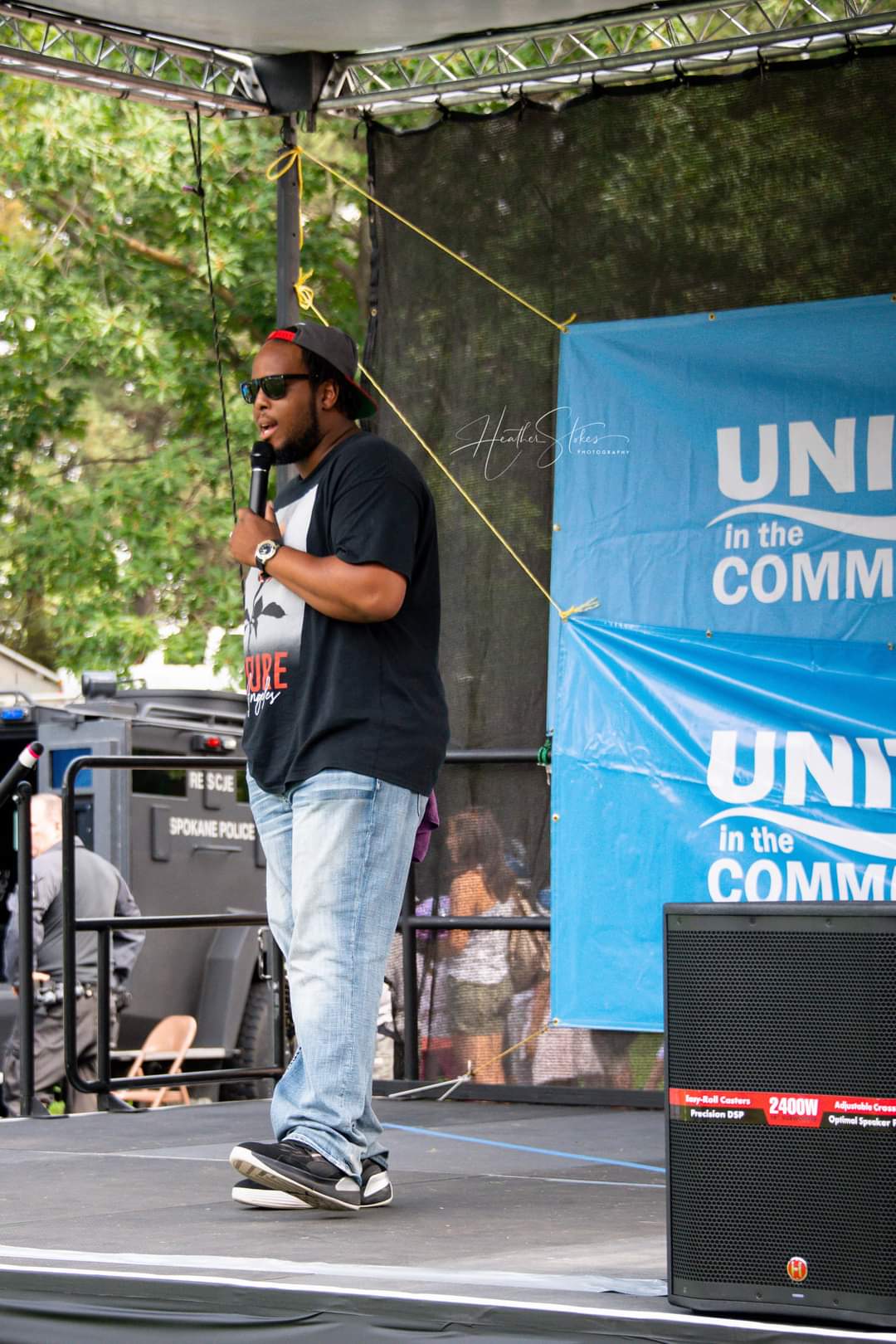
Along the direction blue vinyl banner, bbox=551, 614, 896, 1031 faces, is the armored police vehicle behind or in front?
behind

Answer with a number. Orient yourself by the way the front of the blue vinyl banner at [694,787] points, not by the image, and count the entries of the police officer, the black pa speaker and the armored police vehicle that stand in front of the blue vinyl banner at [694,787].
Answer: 1

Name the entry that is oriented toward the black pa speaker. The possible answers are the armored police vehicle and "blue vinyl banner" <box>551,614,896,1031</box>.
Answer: the blue vinyl banner

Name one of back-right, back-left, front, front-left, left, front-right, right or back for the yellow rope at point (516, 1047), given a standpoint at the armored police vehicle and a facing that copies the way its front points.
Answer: back-right

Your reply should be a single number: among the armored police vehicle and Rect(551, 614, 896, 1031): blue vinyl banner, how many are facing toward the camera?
1

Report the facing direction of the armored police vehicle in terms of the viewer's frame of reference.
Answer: facing away from the viewer and to the right of the viewer

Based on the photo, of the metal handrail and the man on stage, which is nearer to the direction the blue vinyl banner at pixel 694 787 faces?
the man on stage

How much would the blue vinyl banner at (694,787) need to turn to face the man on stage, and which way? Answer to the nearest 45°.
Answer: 0° — it already faces them

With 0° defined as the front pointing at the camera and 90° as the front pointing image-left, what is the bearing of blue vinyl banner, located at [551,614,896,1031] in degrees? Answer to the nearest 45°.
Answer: approximately 0°

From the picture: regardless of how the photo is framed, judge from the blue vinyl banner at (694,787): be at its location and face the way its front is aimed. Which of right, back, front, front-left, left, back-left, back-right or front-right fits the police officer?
back-right

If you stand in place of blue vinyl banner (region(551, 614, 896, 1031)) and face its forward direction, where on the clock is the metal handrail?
The metal handrail is roughly at 3 o'clock from the blue vinyl banner.

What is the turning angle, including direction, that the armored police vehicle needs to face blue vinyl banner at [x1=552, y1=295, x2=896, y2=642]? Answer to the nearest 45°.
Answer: approximately 135° to its right

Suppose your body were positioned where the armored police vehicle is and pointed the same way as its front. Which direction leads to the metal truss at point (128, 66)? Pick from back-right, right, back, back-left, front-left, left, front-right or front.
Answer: back-right

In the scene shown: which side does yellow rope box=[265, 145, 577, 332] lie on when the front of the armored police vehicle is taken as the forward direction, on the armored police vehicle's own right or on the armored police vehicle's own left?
on the armored police vehicle's own right

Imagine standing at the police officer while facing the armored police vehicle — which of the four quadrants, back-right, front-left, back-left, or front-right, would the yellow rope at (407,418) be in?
back-right
